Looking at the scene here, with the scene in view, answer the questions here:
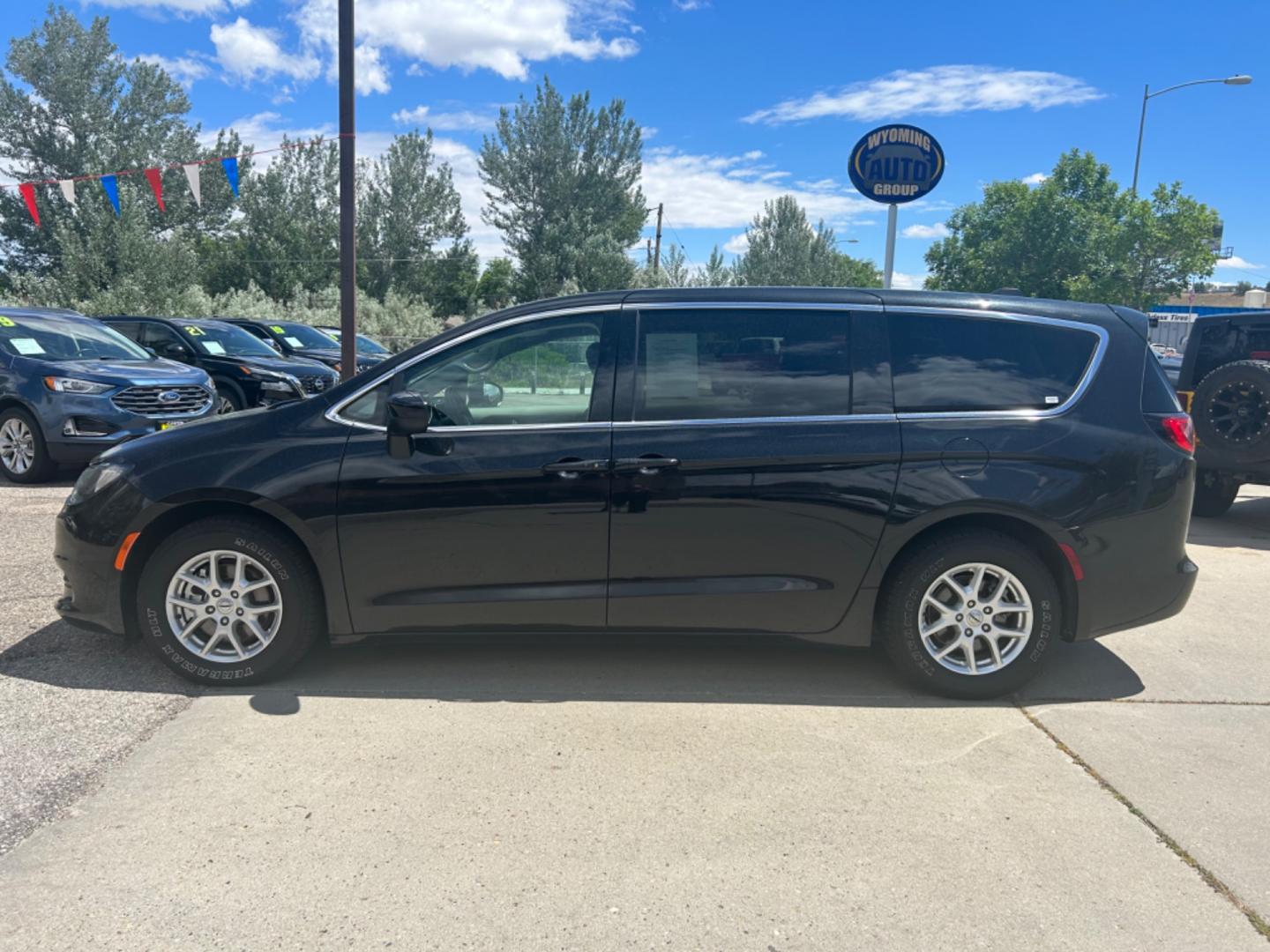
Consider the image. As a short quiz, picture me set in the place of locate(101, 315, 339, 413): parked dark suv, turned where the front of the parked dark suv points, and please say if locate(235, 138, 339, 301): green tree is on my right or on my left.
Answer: on my left

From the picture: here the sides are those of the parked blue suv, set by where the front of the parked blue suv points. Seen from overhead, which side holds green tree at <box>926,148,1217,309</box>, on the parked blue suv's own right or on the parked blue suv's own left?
on the parked blue suv's own left

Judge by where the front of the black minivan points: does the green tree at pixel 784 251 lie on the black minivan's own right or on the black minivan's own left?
on the black minivan's own right

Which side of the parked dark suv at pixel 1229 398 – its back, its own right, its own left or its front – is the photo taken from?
back

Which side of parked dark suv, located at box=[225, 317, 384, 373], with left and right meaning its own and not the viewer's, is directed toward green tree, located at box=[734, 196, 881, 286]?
left

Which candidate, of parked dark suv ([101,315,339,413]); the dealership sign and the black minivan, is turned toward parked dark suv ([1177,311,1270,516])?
parked dark suv ([101,315,339,413])

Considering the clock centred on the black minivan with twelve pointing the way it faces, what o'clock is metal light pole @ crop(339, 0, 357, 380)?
The metal light pole is roughly at 2 o'clock from the black minivan.

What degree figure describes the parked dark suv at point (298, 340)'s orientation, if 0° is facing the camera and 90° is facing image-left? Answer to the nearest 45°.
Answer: approximately 315°

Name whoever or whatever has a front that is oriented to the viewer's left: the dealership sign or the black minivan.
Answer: the black minivan

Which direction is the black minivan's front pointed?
to the viewer's left
